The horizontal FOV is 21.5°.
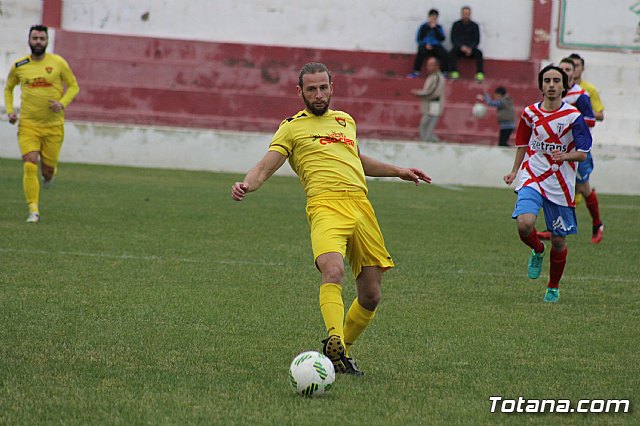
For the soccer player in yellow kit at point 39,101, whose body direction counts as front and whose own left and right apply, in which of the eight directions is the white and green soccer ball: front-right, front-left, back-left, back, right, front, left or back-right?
front

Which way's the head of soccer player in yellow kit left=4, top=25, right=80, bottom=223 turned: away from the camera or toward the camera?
toward the camera

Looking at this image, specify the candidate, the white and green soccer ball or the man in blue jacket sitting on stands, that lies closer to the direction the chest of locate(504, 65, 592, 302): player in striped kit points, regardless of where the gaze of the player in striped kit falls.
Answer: the white and green soccer ball

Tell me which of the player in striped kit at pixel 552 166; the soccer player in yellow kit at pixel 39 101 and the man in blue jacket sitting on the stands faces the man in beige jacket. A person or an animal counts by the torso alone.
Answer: the man in blue jacket sitting on the stands

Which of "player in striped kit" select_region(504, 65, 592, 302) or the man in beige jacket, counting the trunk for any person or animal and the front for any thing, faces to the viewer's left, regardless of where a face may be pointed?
the man in beige jacket

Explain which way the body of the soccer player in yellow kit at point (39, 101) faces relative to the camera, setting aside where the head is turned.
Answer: toward the camera

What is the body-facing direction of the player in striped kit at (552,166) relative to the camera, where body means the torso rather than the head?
toward the camera

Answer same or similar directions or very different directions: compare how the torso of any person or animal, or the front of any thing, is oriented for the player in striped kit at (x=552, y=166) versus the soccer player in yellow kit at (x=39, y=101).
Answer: same or similar directions

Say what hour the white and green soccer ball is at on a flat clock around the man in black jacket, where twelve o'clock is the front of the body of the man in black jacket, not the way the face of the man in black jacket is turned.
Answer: The white and green soccer ball is roughly at 12 o'clock from the man in black jacket.

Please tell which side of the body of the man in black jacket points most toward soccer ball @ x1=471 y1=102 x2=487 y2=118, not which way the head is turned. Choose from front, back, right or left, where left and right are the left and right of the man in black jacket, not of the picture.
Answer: front
